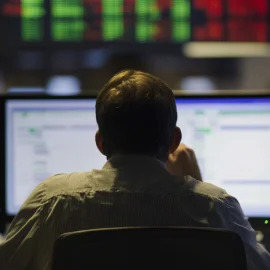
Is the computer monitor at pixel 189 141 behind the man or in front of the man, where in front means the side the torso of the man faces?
in front

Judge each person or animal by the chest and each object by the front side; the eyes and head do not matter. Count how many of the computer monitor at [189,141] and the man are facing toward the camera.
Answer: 1

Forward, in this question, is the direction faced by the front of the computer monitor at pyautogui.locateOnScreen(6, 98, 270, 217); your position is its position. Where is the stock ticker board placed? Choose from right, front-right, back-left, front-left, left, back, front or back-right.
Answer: back

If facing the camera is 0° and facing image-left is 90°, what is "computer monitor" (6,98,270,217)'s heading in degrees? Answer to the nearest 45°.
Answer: approximately 0°

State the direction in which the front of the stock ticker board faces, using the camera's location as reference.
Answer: facing the viewer

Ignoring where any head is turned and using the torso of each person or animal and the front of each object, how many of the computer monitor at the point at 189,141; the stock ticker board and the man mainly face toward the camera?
2

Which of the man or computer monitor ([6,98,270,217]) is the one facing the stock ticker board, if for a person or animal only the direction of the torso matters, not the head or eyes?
the man

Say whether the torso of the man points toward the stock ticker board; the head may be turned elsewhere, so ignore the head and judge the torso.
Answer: yes

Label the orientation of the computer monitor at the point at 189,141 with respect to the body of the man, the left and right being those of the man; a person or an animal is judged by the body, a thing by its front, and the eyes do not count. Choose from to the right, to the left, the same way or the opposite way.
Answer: the opposite way

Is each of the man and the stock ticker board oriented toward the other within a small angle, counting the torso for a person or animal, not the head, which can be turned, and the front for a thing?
yes

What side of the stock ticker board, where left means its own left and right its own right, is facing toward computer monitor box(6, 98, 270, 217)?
front

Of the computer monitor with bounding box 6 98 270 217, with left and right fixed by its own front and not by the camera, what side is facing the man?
front

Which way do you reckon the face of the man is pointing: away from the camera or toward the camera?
away from the camera

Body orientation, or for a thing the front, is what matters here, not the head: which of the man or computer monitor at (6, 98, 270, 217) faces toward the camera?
the computer monitor

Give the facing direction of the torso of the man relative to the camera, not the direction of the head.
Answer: away from the camera

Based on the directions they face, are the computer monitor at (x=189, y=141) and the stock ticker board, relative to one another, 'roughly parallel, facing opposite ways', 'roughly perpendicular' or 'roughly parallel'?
roughly parallel

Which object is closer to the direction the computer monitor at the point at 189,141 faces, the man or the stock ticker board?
the man
